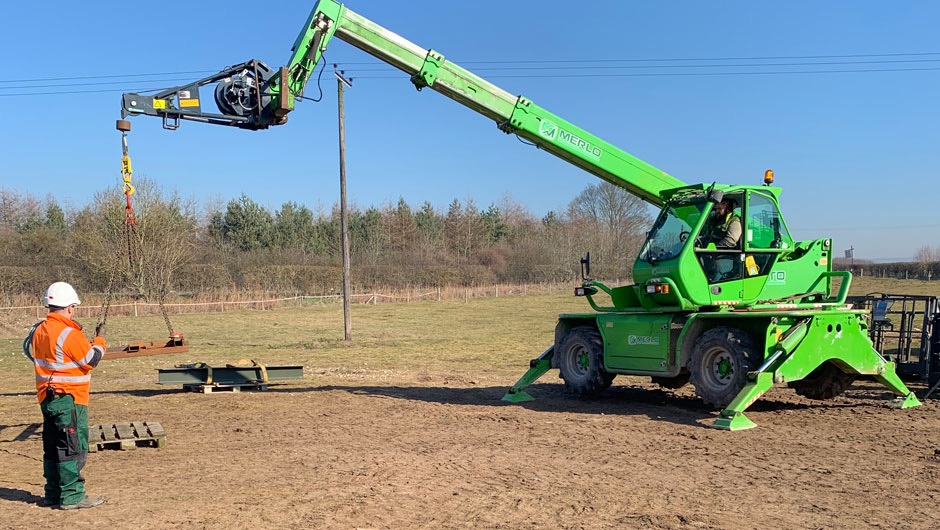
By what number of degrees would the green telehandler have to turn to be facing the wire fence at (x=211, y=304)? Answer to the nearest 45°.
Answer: approximately 45° to its right

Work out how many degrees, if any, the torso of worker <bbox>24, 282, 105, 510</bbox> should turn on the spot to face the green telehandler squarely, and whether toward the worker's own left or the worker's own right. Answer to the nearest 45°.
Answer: approximately 45° to the worker's own right

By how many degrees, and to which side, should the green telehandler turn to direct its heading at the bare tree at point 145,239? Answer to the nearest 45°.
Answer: approximately 45° to its right

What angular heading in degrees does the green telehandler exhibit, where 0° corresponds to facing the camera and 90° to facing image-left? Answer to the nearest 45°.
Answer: approximately 90°

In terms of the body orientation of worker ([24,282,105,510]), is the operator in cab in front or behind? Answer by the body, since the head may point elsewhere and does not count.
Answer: in front

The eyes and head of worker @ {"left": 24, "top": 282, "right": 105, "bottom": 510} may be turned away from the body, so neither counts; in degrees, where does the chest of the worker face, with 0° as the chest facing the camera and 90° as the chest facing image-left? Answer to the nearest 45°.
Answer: approximately 225°

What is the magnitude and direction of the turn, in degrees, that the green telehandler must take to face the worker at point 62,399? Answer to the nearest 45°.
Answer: approximately 45° to its left

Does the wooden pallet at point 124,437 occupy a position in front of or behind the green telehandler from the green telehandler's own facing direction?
in front
